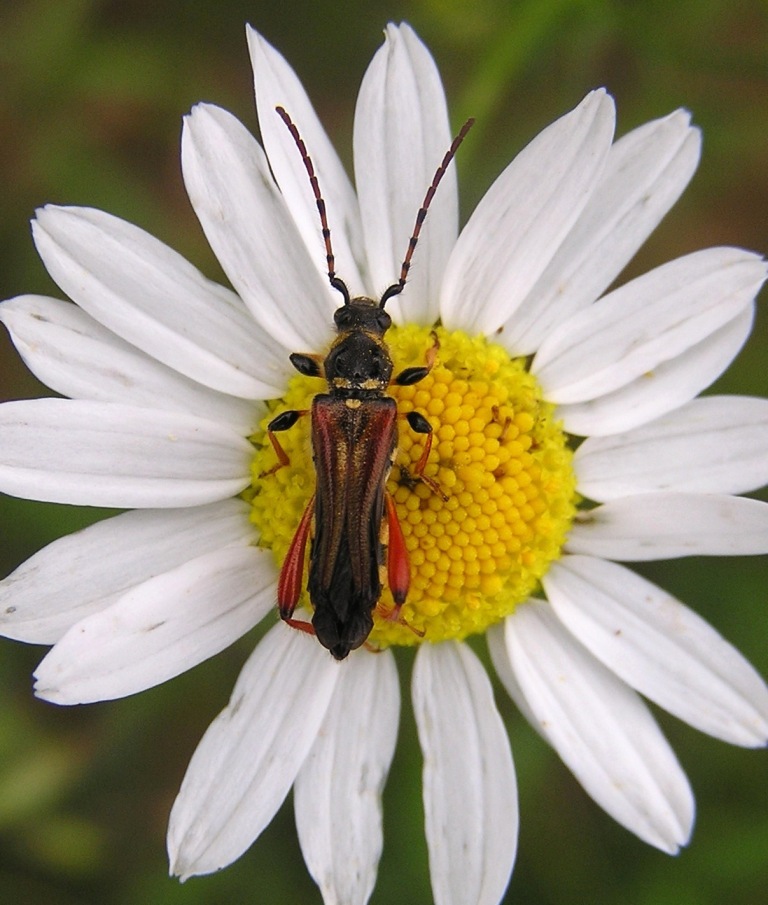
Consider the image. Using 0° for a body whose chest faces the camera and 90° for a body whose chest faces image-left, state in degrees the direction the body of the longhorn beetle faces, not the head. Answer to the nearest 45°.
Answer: approximately 180°
